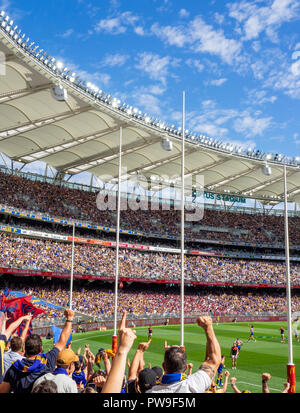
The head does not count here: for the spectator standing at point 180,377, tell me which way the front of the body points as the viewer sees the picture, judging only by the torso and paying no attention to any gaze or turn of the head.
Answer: away from the camera

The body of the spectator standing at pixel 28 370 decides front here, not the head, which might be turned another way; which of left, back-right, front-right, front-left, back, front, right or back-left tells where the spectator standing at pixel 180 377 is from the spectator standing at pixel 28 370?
back-right

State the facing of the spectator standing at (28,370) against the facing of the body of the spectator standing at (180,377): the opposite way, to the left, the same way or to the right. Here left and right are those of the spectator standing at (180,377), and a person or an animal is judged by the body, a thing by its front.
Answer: the same way

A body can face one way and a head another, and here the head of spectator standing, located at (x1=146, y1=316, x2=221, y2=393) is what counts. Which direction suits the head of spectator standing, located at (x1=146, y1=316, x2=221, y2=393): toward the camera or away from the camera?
away from the camera

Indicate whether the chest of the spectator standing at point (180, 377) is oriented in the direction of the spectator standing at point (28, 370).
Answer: no

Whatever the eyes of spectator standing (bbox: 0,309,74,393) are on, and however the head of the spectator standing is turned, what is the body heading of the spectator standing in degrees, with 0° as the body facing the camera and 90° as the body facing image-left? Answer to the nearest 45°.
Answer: approximately 180°

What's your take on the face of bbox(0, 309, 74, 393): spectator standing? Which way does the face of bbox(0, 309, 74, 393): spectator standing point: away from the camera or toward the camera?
away from the camera

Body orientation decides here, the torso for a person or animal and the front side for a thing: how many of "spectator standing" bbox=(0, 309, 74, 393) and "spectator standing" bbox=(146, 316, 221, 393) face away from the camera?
2
